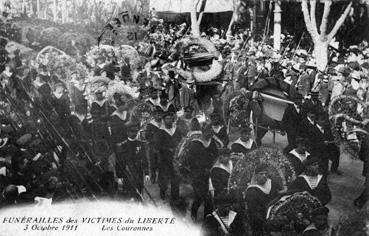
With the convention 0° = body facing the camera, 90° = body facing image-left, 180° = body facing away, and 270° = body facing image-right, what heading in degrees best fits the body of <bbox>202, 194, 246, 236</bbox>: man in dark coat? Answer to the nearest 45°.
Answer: approximately 0°

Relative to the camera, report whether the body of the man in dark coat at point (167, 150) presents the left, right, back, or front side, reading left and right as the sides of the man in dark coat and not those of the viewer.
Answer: front

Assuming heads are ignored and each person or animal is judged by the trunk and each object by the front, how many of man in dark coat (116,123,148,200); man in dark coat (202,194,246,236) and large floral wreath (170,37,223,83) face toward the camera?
3

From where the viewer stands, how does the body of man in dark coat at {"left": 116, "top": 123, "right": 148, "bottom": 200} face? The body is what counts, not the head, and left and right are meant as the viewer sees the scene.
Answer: facing the viewer

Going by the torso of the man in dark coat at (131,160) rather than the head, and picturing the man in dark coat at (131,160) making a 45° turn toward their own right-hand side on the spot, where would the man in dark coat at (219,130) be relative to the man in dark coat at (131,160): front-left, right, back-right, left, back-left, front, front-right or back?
back-left

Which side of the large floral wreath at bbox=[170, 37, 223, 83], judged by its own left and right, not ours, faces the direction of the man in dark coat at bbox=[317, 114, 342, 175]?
left

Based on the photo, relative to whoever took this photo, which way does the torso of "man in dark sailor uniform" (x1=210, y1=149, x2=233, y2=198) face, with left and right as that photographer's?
facing the viewer and to the right of the viewer

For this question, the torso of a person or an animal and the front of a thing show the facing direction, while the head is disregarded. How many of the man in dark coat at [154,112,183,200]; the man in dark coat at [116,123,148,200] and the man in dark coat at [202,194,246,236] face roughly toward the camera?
3

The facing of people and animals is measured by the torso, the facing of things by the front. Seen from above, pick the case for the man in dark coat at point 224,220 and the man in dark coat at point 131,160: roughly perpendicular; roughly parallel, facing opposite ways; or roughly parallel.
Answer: roughly parallel

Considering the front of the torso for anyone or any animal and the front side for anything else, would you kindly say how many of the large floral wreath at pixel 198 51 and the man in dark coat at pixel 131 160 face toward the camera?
2
